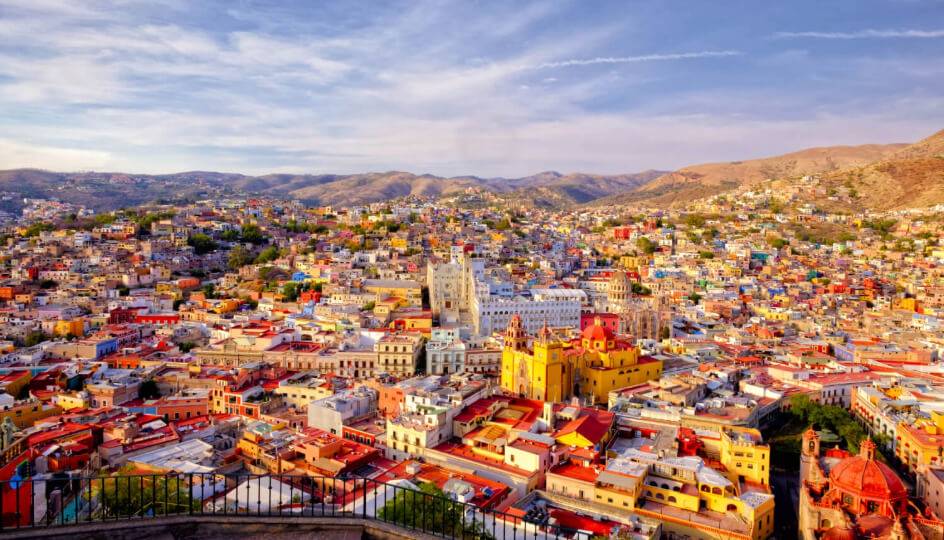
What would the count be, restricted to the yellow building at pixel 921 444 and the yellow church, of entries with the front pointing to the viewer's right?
0

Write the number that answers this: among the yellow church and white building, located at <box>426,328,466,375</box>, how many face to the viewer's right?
0

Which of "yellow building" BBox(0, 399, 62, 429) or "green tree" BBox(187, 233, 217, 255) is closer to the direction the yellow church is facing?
the yellow building

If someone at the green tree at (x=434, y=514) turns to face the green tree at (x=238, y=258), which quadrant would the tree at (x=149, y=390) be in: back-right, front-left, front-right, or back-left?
front-left

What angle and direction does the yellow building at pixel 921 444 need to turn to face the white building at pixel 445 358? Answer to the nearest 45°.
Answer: approximately 45° to its right

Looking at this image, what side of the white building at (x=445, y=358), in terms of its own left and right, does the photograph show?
front

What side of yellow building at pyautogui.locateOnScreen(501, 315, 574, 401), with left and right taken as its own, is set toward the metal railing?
front

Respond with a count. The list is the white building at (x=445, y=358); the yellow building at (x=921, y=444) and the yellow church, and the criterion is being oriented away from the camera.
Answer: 0

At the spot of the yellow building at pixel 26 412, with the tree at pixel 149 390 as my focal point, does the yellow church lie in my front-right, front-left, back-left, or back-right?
front-right

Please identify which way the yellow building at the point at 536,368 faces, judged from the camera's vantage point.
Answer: facing the viewer and to the left of the viewer

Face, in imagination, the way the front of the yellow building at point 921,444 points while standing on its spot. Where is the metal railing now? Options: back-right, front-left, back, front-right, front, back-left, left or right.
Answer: front

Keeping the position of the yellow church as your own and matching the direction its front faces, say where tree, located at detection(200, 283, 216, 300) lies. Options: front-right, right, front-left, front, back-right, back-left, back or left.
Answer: right

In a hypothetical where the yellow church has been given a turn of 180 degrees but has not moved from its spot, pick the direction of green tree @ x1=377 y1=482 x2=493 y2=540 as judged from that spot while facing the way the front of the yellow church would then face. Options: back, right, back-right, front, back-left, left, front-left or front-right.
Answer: back-right

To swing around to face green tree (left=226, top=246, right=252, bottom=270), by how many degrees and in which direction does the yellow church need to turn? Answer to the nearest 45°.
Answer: approximately 90° to its right
